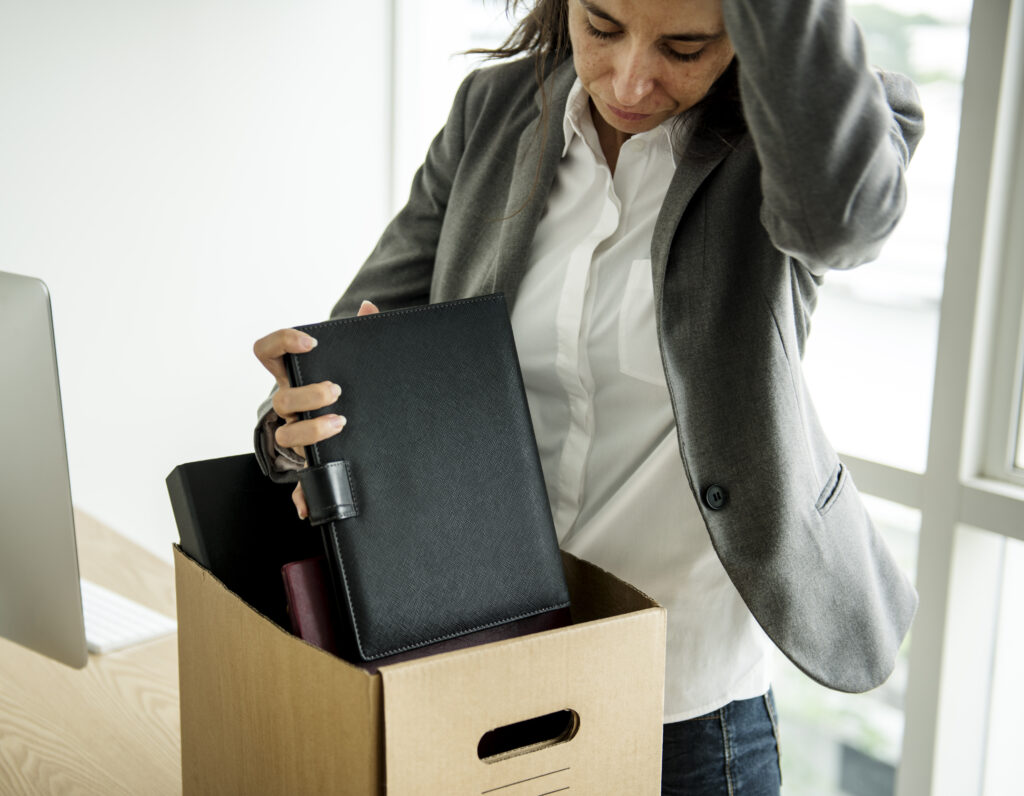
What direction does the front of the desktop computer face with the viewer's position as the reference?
facing away from the viewer and to the right of the viewer

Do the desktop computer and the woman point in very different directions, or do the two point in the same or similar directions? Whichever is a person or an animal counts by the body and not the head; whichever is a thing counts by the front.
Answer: very different directions

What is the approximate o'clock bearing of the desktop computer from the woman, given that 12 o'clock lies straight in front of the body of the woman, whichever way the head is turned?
The desktop computer is roughly at 1 o'clock from the woman.
